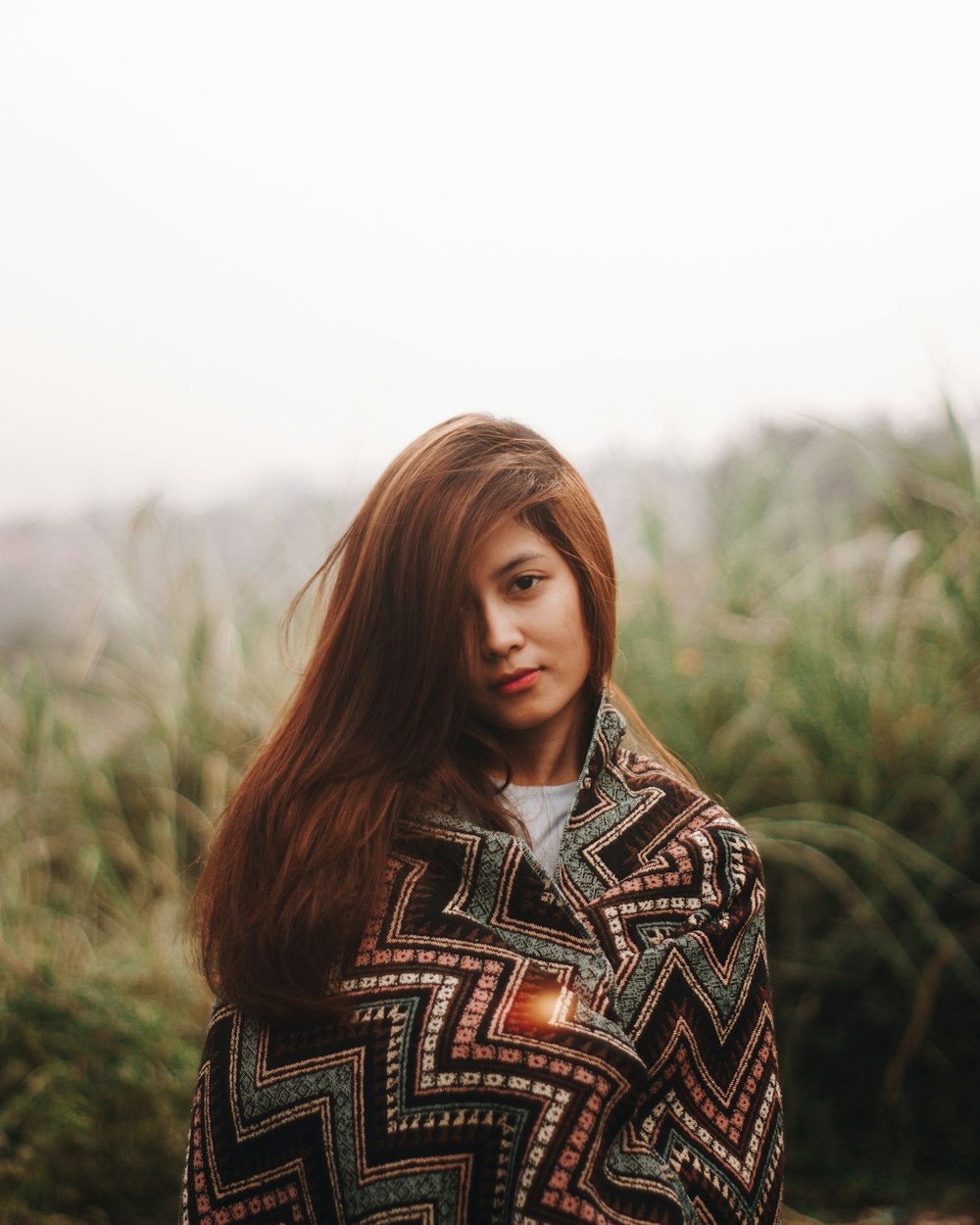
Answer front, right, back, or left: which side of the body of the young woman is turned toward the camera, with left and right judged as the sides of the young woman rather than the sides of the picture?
front
